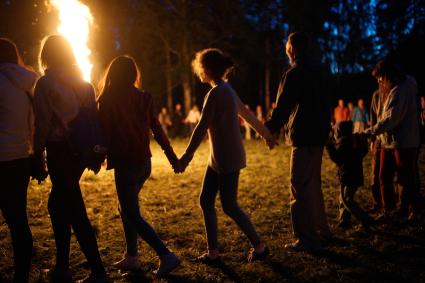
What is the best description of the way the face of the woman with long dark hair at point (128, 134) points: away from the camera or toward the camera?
away from the camera

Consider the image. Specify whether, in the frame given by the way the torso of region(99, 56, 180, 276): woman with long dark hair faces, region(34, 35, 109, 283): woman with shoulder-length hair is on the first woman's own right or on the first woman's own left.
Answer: on the first woman's own left

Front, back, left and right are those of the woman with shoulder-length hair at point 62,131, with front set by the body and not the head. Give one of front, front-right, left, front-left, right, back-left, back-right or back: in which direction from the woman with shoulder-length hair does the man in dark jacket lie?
back-right

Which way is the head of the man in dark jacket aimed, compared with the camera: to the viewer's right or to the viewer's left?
to the viewer's left

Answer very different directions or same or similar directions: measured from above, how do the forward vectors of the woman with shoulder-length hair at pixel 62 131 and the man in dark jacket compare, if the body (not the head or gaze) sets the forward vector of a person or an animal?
same or similar directions

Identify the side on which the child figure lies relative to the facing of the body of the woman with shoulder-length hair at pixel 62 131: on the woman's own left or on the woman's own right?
on the woman's own right

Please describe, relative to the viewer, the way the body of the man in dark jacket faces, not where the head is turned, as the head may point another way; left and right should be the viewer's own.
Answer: facing away from the viewer and to the left of the viewer

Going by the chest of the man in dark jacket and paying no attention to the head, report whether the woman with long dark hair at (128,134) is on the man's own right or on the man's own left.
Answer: on the man's own left

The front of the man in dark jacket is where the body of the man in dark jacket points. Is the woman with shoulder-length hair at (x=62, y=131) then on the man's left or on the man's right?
on the man's left

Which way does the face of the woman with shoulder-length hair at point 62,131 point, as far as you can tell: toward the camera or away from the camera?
away from the camera

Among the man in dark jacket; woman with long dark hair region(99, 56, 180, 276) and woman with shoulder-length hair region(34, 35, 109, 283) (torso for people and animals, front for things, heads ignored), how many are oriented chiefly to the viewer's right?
0

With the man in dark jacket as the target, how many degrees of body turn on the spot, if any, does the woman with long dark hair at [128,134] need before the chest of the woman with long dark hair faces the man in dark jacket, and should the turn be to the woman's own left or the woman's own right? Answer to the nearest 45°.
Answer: approximately 135° to the woman's own right

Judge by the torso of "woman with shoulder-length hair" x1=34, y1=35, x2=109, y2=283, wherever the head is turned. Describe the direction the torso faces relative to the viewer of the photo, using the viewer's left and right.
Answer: facing away from the viewer and to the left of the viewer

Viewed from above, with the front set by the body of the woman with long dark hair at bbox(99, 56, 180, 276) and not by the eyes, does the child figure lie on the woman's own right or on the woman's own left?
on the woman's own right

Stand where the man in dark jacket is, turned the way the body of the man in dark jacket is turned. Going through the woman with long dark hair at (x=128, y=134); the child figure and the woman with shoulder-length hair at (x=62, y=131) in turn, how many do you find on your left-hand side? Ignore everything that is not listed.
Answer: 2

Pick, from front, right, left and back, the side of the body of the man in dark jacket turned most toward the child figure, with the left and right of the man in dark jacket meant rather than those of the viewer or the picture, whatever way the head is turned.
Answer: right
